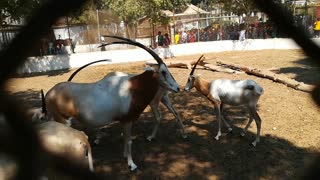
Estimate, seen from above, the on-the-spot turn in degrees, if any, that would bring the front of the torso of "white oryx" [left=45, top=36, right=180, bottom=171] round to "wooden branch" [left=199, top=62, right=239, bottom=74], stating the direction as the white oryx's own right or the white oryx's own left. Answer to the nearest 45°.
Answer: approximately 45° to the white oryx's own left

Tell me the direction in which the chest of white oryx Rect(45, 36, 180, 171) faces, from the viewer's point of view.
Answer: to the viewer's right
